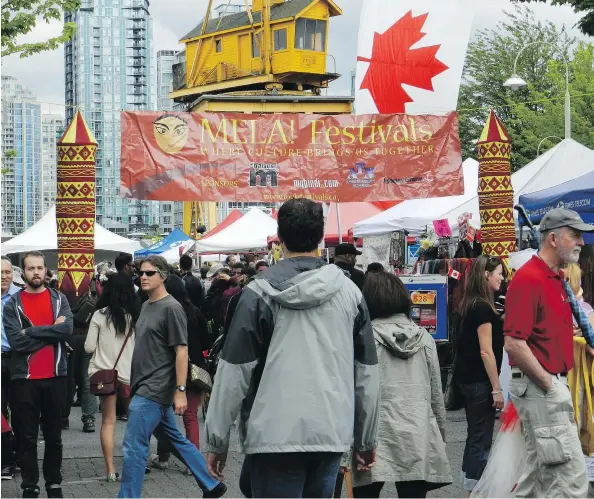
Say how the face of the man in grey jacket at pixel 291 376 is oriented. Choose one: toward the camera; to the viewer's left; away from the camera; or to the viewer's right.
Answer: away from the camera

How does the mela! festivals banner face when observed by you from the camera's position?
facing the viewer

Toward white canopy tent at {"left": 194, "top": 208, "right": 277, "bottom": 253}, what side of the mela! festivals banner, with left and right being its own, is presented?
back

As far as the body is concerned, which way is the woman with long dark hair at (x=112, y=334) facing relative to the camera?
away from the camera

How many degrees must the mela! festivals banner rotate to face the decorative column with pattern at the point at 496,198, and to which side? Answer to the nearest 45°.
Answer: approximately 90° to its left

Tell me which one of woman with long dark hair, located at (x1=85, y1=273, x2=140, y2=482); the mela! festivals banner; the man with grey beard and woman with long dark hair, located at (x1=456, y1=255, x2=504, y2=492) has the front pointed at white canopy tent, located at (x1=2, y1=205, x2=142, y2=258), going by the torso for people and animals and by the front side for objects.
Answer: woman with long dark hair, located at (x1=85, y1=273, x2=140, y2=482)

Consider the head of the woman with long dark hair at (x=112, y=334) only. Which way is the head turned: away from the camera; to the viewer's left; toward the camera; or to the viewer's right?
away from the camera

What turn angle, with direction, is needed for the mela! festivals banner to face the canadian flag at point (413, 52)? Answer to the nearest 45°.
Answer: approximately 90° to its left

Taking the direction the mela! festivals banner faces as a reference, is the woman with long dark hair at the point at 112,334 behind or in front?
in front
